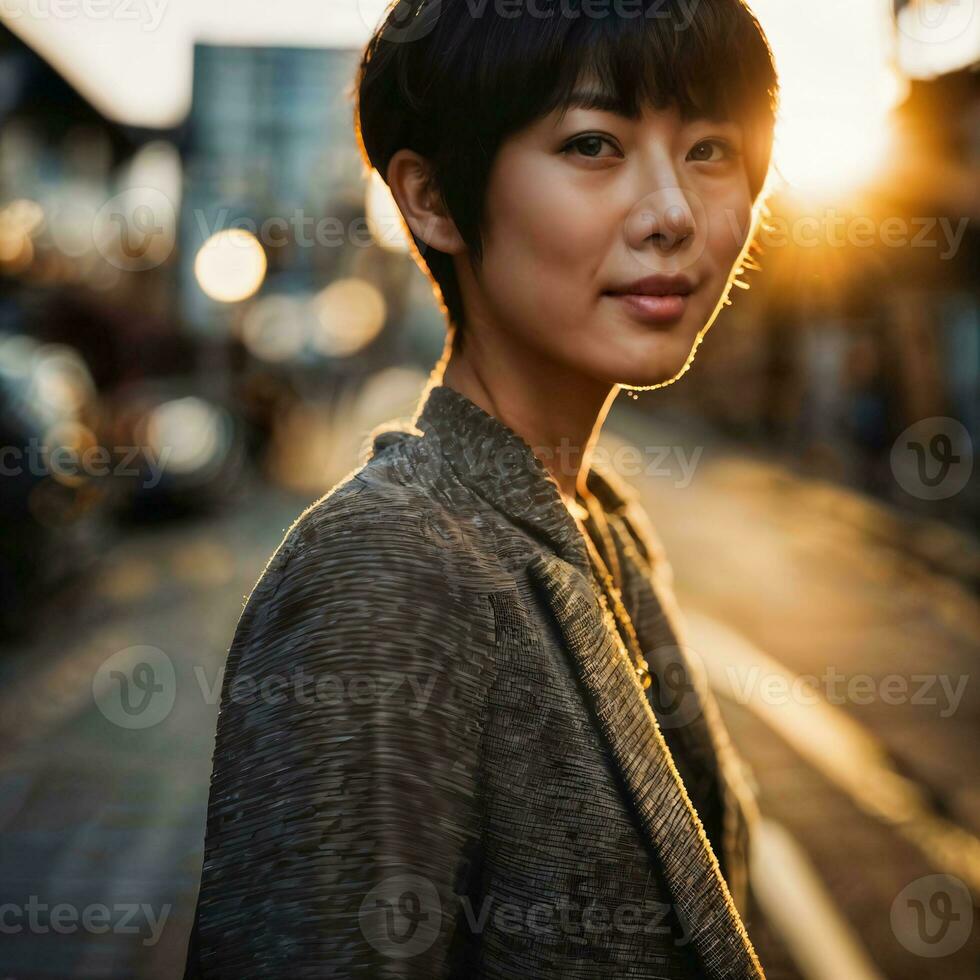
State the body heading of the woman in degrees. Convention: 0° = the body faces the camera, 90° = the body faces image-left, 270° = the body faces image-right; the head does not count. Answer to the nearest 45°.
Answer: approximately 315°
